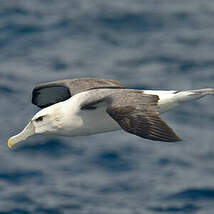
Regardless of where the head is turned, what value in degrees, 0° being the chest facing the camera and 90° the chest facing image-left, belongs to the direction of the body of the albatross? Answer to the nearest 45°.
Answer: approximately 90°
